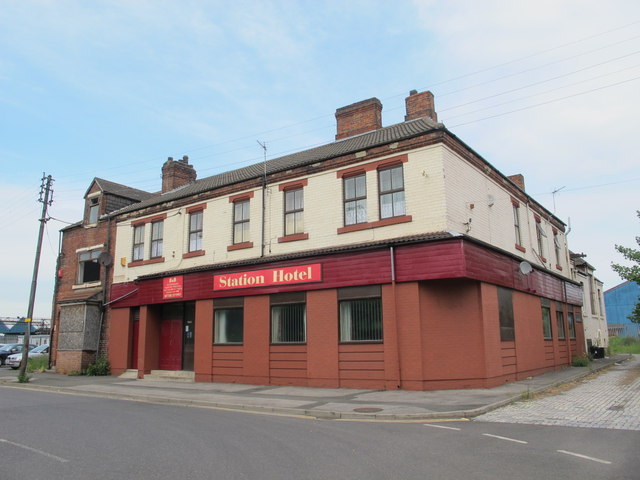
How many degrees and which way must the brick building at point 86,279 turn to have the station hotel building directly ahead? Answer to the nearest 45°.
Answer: approximately 90° to its left

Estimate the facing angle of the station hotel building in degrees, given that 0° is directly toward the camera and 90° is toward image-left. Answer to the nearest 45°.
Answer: approximately 45°

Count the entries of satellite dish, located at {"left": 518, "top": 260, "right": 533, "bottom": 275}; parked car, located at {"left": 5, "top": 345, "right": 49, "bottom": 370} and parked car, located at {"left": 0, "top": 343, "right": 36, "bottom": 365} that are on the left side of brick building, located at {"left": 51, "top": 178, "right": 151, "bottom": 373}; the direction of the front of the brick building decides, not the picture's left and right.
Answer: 1

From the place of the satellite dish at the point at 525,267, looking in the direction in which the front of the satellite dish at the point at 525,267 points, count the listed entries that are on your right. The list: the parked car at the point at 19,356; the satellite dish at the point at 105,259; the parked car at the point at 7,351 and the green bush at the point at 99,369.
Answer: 4

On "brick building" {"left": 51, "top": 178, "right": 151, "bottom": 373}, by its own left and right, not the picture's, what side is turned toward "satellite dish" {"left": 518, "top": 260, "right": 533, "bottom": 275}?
left
